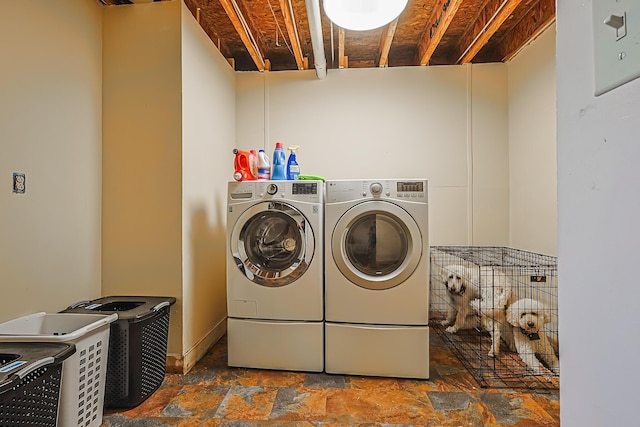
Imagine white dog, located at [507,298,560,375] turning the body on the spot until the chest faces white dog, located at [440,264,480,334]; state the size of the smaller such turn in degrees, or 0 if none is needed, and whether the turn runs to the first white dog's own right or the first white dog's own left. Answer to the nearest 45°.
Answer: approximately 135° to the first white dog's own right

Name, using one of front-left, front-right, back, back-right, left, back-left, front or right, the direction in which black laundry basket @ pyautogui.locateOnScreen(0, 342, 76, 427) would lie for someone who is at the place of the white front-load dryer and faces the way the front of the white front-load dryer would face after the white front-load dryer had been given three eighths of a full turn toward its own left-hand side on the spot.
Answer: back

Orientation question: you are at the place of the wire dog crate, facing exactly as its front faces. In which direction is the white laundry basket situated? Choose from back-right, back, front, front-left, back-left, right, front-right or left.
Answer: front-right

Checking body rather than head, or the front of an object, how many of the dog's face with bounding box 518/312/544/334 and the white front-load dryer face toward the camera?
2

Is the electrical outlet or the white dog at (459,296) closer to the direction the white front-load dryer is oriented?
the electrical outlet

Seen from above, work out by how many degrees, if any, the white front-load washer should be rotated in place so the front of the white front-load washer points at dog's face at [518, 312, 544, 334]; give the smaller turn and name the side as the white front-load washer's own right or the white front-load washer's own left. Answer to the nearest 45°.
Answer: approximately 90° to the white front-load washer's own left

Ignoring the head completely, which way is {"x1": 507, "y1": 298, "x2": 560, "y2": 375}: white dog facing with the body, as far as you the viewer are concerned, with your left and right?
facing the viewer

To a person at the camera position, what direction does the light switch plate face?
facing the viewer and to the left of the viewer

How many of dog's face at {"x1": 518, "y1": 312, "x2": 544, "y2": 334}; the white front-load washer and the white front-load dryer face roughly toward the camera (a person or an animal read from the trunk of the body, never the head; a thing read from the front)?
3

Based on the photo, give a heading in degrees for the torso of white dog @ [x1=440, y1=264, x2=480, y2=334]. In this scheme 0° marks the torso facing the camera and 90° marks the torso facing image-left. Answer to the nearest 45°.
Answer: approximately 45°

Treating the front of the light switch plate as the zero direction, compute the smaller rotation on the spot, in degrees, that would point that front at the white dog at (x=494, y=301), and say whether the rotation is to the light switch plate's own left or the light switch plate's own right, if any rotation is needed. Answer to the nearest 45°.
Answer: approximately 135° to the light switch plate's own right

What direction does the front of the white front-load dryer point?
toward the camera
